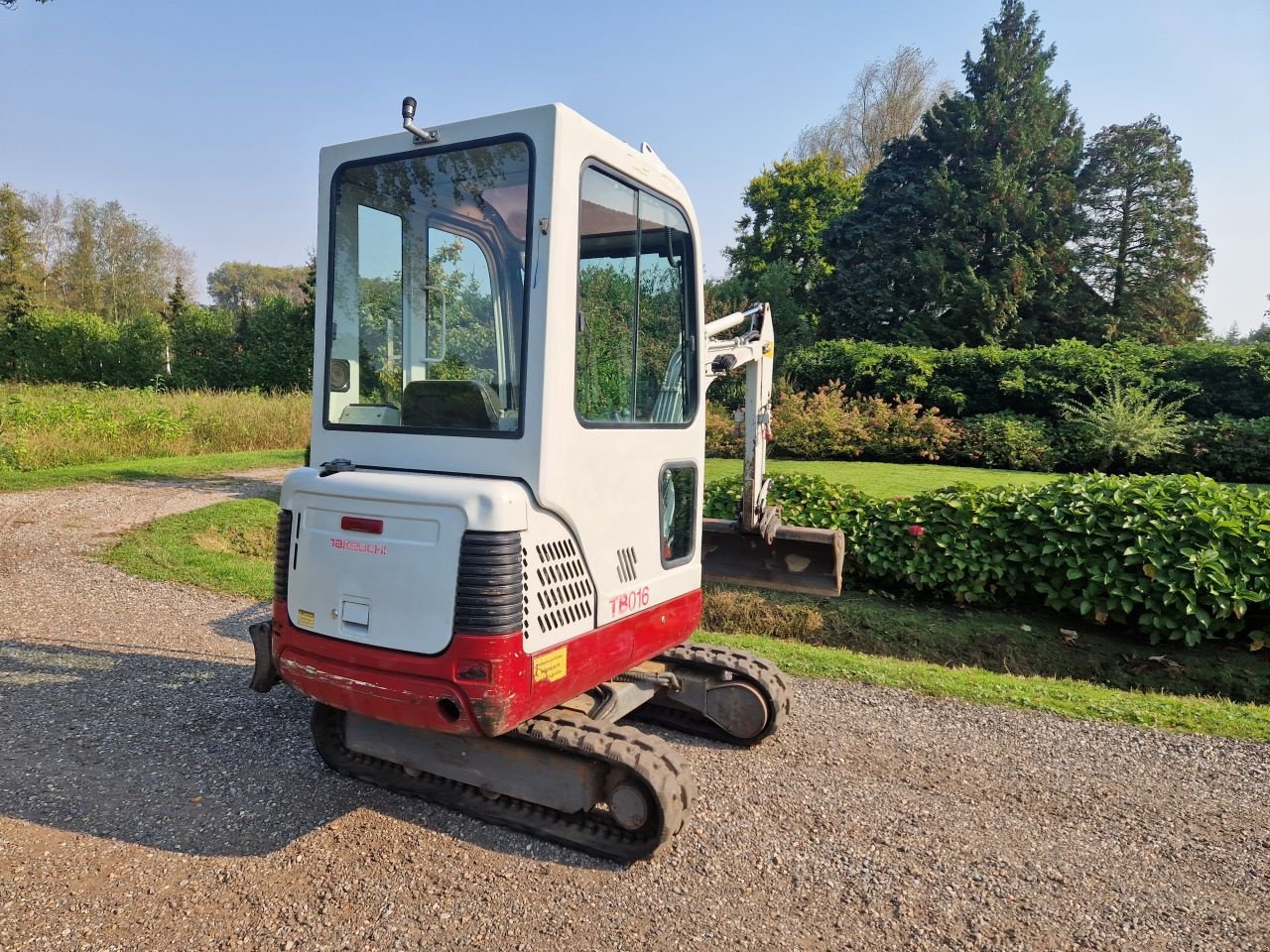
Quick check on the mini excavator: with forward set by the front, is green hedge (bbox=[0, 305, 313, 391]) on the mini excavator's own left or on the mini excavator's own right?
on the mini excavator's own left

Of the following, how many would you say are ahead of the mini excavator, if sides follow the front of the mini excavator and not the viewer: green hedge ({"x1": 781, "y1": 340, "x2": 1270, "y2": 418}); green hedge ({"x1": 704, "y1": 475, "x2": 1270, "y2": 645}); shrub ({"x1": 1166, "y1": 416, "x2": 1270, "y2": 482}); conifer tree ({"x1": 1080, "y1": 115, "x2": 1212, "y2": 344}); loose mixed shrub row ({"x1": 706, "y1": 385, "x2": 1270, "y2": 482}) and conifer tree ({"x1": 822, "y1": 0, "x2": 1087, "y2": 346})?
6

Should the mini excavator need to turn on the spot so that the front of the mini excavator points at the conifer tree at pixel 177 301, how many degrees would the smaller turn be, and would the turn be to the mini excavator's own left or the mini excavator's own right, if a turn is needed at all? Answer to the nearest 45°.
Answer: approximately 90° to the mini excavator's own left

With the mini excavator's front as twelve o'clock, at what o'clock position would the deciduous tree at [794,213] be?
The deciduous tree is roughly at 11 o'clock from the mini excavator.

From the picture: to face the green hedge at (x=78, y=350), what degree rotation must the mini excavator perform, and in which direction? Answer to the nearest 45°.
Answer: approximately 90° to its left

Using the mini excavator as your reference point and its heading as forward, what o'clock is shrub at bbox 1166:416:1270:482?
The shrub is roughly at 12 o'clock from the mini excavator.

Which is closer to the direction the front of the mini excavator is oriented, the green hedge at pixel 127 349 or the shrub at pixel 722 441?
the shrub

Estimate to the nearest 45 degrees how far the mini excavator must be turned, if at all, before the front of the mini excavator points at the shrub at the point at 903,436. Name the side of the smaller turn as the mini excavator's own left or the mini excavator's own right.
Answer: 0° — it already faces it

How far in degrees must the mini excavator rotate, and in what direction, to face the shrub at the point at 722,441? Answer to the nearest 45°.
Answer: approximately 45° to its left

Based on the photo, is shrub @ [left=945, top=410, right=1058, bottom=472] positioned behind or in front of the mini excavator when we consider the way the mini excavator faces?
in front

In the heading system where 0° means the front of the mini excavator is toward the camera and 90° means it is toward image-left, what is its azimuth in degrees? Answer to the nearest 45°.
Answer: approximately 225°

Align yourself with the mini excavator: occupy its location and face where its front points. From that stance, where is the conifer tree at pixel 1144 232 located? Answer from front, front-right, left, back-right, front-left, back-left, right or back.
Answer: front

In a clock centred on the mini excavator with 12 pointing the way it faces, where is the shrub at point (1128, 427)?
The shrub is roughly at 12 o'clock from the mini excavator.

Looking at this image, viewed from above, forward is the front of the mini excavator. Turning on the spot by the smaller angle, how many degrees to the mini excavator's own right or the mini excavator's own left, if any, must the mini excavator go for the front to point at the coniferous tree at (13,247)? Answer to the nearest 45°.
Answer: approximately 90° to the mini excavator's own left

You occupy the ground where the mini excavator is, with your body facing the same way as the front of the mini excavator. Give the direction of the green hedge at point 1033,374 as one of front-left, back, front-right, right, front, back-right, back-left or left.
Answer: front

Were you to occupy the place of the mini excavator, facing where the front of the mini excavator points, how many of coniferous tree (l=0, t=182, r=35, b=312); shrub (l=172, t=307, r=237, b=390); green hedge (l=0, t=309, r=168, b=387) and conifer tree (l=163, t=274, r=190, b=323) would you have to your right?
0

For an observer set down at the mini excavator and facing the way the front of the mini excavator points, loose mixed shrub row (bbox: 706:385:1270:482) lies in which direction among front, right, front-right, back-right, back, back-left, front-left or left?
front

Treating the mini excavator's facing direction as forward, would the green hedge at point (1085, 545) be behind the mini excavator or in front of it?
in front

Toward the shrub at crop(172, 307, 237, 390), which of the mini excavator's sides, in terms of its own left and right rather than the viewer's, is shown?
left
